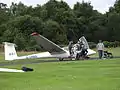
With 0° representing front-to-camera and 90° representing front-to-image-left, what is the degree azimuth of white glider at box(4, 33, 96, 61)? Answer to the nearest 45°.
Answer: approximately 270°

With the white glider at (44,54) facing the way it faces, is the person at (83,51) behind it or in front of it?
in front
